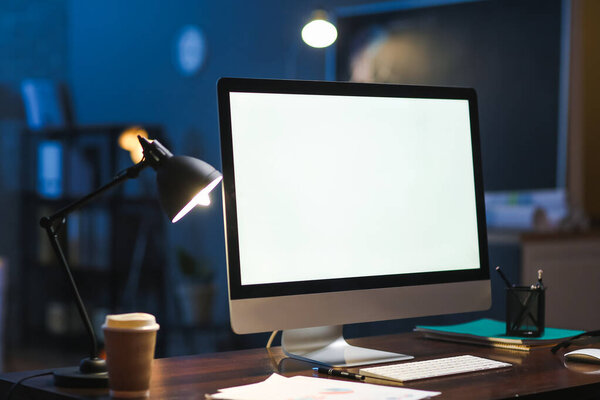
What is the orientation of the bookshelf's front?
toward the camera

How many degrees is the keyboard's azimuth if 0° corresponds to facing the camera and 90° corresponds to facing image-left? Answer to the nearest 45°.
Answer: approximately 315°

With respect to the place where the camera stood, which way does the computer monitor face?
facing the viewer and to the right of the viewer

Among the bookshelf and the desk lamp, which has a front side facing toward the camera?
the bookshelf

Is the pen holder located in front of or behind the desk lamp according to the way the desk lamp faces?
in front

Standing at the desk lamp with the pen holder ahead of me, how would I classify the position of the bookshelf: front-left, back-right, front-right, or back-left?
front-left

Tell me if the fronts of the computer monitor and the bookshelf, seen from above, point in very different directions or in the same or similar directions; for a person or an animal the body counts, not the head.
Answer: same or similar directions

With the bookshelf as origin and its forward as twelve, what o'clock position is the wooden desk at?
The wooden desk is roughly at 12 o'clock from the bookshelf.

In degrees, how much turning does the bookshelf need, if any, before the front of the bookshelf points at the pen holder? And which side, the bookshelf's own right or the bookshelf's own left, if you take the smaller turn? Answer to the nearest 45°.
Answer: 0° — it already faces it

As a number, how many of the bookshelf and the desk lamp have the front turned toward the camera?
1

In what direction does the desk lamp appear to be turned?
to the viewer's right

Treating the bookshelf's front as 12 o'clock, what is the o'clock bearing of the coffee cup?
The coffee cup is roughly at 12 o'clock from the bookshelf.
